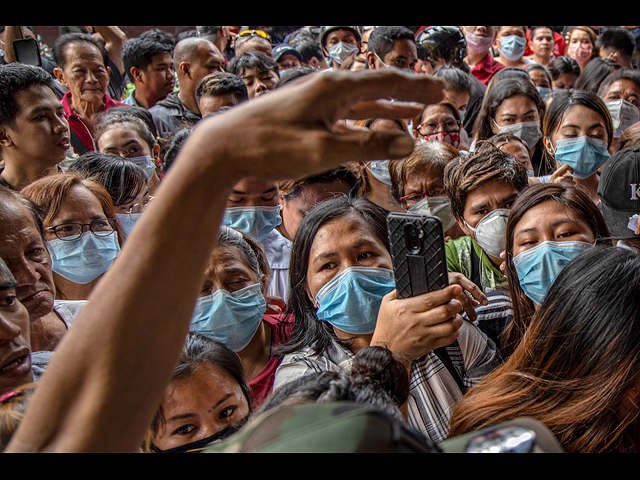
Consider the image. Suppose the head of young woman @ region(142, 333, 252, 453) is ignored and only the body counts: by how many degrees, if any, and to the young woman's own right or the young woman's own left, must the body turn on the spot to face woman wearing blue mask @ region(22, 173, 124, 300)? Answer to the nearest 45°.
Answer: approximately 180°

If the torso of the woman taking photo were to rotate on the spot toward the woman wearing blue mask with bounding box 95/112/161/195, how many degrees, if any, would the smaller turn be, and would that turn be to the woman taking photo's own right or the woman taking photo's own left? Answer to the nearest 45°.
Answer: approximately 180°

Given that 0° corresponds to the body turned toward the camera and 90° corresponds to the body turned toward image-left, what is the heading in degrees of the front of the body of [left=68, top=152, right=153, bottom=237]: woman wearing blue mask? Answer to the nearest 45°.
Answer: approximately 315°

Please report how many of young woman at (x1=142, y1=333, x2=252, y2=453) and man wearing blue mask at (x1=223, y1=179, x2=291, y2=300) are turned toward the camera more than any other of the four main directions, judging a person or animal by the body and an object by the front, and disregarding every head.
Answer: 2

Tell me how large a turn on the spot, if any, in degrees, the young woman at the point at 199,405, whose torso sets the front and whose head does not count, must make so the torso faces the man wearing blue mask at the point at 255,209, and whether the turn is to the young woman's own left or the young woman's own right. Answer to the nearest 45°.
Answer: approximately 180°

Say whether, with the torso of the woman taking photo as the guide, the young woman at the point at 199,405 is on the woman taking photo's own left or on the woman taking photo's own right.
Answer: on the woman taking photo's own right

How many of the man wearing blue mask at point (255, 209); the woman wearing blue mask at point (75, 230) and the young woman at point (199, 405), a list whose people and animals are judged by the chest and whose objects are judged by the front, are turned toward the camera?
3

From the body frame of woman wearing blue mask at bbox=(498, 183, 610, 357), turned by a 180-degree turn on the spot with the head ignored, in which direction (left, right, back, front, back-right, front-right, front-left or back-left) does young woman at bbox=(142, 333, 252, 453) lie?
back-left

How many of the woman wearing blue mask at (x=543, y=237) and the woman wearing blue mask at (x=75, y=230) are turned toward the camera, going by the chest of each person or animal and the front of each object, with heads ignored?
2

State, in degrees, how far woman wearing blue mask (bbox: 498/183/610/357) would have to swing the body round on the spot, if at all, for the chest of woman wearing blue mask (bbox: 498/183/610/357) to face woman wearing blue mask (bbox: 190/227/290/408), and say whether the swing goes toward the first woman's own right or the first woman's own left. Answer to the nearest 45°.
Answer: approximately 45° to the first woman's own right

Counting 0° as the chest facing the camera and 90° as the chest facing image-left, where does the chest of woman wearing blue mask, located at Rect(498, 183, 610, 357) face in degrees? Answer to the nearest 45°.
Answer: approximately 0°

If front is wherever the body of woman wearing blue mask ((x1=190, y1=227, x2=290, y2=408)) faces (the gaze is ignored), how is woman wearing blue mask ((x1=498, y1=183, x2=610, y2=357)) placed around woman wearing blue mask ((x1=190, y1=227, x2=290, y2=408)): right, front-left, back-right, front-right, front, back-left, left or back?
back-left
